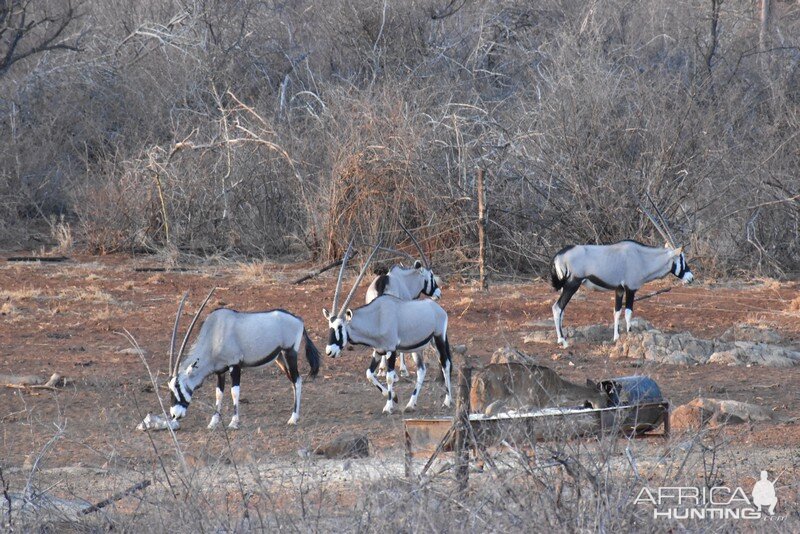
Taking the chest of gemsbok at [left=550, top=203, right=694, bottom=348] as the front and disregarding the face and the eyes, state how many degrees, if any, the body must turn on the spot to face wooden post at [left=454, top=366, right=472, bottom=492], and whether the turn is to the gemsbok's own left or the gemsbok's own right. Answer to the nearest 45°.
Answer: approximately 90° to the gemsbok's own right

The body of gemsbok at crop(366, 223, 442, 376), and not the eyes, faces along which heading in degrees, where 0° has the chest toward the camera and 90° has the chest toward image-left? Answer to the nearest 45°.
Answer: approximately 315°

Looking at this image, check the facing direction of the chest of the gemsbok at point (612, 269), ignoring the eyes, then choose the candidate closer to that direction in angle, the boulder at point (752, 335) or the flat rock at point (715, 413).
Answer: the boulder

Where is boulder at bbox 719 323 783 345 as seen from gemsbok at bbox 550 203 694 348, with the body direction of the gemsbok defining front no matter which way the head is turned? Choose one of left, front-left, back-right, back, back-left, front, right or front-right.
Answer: front

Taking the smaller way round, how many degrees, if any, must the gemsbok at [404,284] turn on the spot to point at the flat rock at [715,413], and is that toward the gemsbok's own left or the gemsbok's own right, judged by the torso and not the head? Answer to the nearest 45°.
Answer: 0° — it already faces it

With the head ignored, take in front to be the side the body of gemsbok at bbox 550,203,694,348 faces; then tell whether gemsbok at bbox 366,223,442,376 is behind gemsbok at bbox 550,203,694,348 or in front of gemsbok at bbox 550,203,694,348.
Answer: behind

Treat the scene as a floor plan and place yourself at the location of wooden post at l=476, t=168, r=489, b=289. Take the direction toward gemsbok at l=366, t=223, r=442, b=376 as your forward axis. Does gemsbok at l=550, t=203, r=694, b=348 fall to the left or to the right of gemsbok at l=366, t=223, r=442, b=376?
left

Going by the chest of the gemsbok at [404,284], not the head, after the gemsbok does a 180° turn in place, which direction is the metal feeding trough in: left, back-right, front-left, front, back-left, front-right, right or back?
back-left

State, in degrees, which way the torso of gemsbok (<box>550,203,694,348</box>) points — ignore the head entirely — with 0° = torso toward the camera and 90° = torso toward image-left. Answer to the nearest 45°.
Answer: approximately 270°

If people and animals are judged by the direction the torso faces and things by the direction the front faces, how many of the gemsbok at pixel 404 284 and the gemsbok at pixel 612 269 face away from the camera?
0

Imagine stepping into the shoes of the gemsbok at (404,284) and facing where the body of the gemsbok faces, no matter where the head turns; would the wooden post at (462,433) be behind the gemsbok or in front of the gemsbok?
in front

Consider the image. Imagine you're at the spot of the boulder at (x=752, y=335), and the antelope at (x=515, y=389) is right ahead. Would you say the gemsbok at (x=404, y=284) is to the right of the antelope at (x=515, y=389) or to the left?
right
